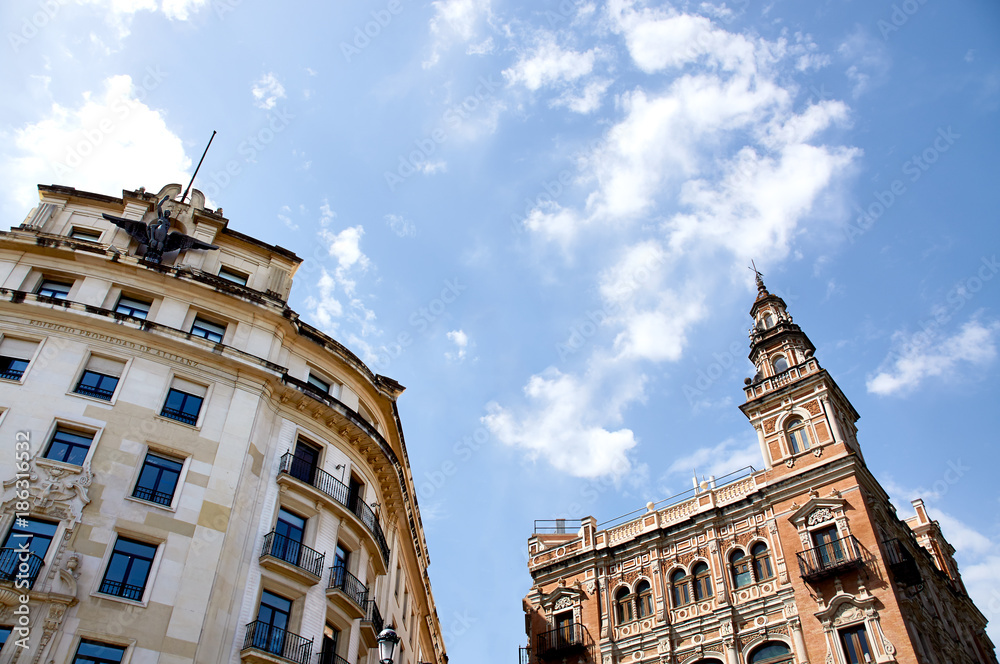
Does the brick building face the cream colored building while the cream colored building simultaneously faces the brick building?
no

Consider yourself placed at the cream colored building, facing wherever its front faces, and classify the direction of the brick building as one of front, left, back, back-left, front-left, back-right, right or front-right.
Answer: left

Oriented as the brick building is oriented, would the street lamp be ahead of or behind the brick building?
ahead

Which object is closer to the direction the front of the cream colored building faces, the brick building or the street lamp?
the street lamp

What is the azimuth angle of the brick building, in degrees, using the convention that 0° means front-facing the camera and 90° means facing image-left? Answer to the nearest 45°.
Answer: approximately 45°

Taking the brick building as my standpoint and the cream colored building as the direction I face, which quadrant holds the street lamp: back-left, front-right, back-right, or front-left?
front-left

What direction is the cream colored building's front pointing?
toward the camera

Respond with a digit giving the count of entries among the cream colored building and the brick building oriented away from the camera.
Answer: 0
